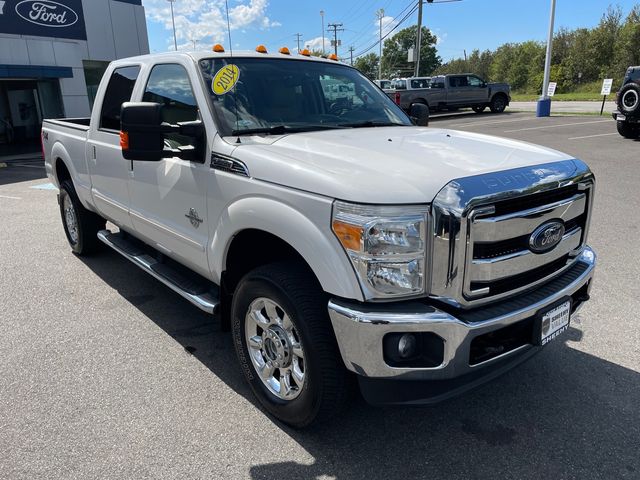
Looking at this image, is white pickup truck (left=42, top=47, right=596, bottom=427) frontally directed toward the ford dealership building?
no

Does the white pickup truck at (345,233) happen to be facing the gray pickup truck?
no

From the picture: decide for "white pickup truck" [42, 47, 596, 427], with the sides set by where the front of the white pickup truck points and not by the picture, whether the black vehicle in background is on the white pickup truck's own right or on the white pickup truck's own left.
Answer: on the white pickup truck's own left

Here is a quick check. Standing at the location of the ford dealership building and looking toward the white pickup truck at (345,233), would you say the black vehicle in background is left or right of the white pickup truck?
left

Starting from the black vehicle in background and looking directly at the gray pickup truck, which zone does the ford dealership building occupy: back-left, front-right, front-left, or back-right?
front-left

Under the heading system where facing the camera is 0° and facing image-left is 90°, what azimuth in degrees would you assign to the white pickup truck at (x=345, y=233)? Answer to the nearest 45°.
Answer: approximately 315°
